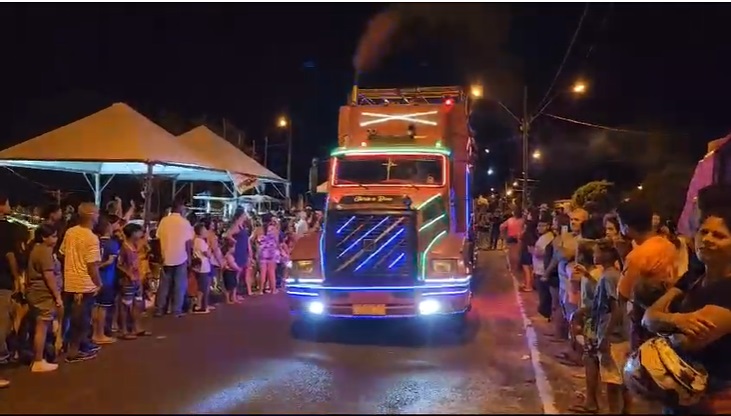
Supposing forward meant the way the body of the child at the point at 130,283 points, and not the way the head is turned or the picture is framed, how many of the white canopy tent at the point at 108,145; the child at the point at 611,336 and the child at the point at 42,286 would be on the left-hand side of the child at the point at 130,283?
1

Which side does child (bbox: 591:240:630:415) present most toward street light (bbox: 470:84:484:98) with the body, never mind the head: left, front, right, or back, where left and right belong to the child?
right

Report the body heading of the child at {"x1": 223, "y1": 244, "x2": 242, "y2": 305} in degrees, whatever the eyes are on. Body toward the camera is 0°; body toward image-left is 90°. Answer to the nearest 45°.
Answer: approximately 270°

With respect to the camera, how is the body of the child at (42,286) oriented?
to the viewer's right

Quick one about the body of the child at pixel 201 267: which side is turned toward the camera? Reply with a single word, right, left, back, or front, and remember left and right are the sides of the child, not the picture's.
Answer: right

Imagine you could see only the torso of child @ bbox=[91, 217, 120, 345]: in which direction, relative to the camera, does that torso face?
to the viewer's right

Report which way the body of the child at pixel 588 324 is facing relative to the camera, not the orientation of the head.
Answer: to the viewer's left

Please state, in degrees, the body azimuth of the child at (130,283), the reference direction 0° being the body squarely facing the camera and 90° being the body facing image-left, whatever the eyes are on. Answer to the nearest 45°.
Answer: approximately 270°

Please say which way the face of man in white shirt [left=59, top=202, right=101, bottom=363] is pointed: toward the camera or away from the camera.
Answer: away from the camera

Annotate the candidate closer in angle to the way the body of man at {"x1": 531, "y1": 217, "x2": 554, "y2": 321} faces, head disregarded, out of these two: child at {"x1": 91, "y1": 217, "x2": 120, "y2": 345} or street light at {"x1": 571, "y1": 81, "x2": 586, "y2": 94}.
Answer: the child

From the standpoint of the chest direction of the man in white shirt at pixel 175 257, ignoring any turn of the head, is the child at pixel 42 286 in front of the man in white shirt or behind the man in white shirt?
behind

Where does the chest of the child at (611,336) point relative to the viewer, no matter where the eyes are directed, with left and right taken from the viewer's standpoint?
facing to the left of the viewer
